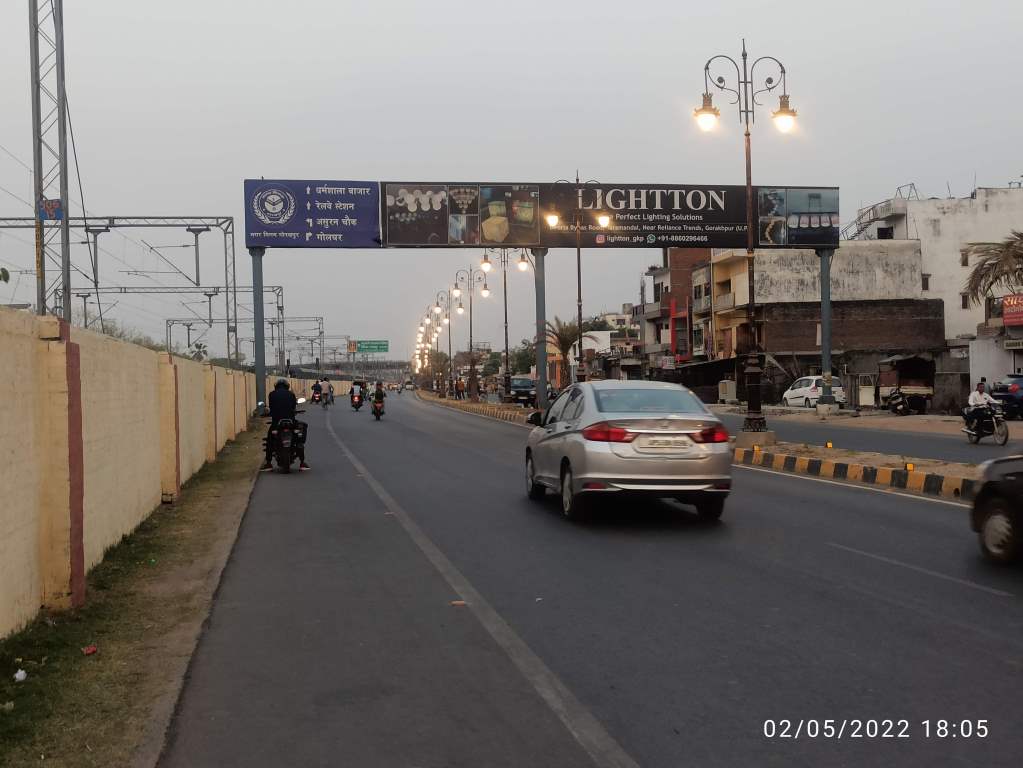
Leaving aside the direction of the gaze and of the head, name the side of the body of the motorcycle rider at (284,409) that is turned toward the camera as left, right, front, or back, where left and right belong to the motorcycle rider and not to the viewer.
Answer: back

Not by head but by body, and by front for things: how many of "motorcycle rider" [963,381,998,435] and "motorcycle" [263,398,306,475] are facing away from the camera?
1

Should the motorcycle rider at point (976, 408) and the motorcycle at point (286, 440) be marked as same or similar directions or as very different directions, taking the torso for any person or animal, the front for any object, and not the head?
very different directions

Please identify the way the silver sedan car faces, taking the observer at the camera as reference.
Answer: facing away from the viewer and to the left of the viewer

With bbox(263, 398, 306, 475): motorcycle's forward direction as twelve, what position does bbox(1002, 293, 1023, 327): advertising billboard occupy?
The advertising billboard is roughly at 2 o'clock from the motorcycle.

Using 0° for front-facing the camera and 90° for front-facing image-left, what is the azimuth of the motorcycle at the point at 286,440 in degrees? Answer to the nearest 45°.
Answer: approximately 180°

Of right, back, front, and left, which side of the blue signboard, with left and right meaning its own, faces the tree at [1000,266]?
left

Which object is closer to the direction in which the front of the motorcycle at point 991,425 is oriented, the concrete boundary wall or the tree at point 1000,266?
the concrete boundary wall
